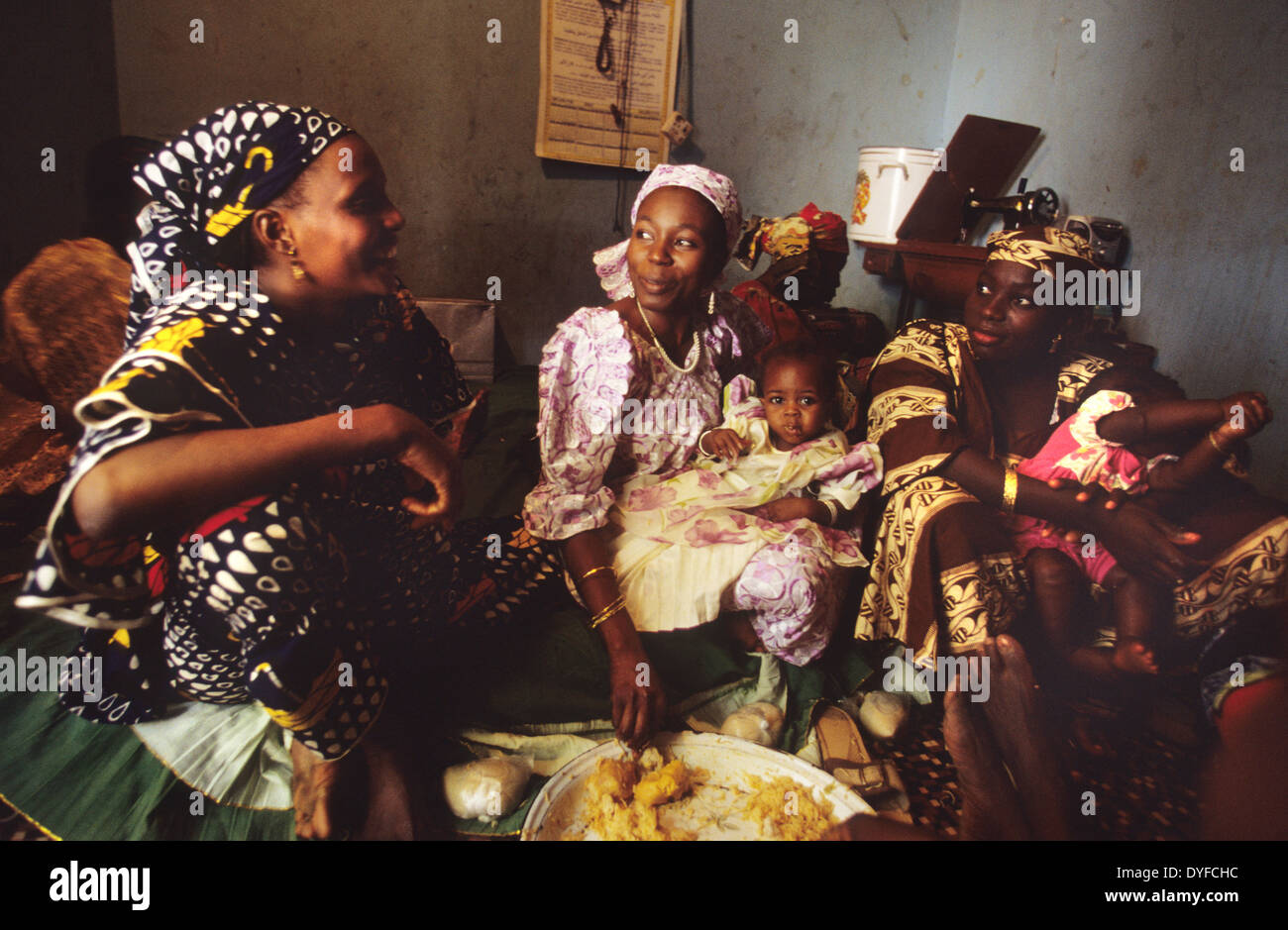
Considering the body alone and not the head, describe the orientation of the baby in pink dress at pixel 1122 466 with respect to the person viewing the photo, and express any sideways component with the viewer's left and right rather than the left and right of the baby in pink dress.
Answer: facing to the right of the viewer

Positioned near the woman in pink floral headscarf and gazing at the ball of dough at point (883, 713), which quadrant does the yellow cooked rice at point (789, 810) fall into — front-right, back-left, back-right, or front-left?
front-right

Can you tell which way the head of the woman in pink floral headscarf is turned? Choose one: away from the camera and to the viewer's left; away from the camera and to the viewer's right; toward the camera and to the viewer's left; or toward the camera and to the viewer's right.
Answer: toward the camera and to the viewer's left

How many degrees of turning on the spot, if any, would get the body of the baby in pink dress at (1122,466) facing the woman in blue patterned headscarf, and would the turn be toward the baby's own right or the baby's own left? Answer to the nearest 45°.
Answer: approximately 135° to the baby's own right

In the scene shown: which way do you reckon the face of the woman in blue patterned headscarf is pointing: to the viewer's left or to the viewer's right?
to the viewer's right

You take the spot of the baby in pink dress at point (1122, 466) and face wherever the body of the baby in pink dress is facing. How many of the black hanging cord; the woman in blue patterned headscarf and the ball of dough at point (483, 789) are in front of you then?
0

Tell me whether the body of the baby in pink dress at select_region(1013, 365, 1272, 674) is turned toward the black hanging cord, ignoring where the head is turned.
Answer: no

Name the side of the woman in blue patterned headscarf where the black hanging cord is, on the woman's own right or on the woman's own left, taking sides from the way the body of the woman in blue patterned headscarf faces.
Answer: on the woman's own left

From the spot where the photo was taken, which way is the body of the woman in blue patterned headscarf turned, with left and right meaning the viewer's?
facing the viewer and to the right of the viewer

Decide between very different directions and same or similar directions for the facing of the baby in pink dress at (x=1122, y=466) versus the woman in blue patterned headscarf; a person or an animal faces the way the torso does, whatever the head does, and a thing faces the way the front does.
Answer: same or similar directions
